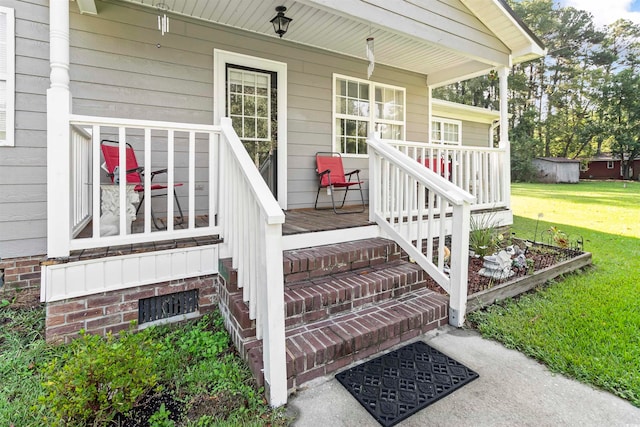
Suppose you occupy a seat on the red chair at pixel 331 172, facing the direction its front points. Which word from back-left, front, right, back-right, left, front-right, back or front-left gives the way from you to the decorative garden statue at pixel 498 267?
front

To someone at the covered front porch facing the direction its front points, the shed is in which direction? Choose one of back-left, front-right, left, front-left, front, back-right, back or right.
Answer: left

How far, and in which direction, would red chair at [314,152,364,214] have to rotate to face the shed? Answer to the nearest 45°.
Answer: approximately 90° to its left

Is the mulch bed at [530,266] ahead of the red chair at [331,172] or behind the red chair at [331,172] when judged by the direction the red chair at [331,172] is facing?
ahead

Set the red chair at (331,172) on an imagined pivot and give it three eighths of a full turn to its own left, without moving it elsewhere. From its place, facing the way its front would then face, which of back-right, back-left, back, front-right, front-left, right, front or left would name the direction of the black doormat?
back

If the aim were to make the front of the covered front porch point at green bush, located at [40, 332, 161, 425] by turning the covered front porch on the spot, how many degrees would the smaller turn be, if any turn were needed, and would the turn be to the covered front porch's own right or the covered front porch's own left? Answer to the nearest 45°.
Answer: approximately 45° to the covered front porch's own right

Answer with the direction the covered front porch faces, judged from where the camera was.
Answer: facing the viewer and to the right of the viewer

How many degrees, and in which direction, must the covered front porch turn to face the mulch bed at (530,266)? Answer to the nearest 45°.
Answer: approximately 45° to its left

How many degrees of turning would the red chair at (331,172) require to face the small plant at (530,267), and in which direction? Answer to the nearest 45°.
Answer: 0° — it already faces it

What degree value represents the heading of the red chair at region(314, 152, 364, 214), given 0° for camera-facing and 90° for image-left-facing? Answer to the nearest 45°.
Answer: approximately 315°
